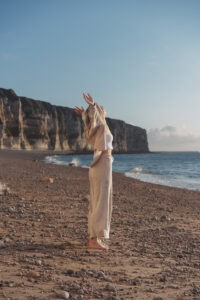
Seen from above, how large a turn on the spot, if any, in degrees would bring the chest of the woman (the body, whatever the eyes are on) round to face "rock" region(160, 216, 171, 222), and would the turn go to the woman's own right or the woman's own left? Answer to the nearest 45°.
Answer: approximately 45° to the woman's own left

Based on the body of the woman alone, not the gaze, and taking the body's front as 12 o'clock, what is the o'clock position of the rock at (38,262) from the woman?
The rock is roughly at 4 o'clock from the woman.

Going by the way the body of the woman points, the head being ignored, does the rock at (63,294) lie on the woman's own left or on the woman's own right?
on the woman's own right

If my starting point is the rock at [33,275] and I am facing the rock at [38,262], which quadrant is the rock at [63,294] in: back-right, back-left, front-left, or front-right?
back-right

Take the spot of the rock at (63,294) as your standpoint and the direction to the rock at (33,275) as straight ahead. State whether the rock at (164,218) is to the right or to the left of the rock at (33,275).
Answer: right

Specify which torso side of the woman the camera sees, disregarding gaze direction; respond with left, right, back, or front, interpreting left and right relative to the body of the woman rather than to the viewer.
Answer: right

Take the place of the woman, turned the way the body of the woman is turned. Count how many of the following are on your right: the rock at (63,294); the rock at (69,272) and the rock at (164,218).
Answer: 2
